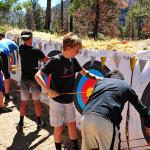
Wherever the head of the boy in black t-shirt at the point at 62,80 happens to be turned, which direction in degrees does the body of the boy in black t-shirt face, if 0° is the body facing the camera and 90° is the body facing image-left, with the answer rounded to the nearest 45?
approximately 315°

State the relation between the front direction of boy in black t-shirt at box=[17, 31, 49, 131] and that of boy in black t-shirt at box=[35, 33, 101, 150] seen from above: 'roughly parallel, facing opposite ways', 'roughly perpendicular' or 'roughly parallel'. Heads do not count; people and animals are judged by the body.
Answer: roughly perpendicular

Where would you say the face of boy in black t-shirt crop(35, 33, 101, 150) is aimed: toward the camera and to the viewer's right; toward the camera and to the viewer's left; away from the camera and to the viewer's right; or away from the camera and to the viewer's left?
toward the camera and to the viewer's right

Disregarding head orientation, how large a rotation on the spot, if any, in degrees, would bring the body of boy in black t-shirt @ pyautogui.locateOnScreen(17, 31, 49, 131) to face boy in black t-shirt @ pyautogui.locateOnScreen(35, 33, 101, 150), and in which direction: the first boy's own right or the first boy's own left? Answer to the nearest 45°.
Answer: approximately 45° to the first boy's own left

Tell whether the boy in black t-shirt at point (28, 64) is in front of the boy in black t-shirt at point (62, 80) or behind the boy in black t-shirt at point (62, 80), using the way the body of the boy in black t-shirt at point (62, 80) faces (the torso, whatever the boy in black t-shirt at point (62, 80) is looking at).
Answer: behind
